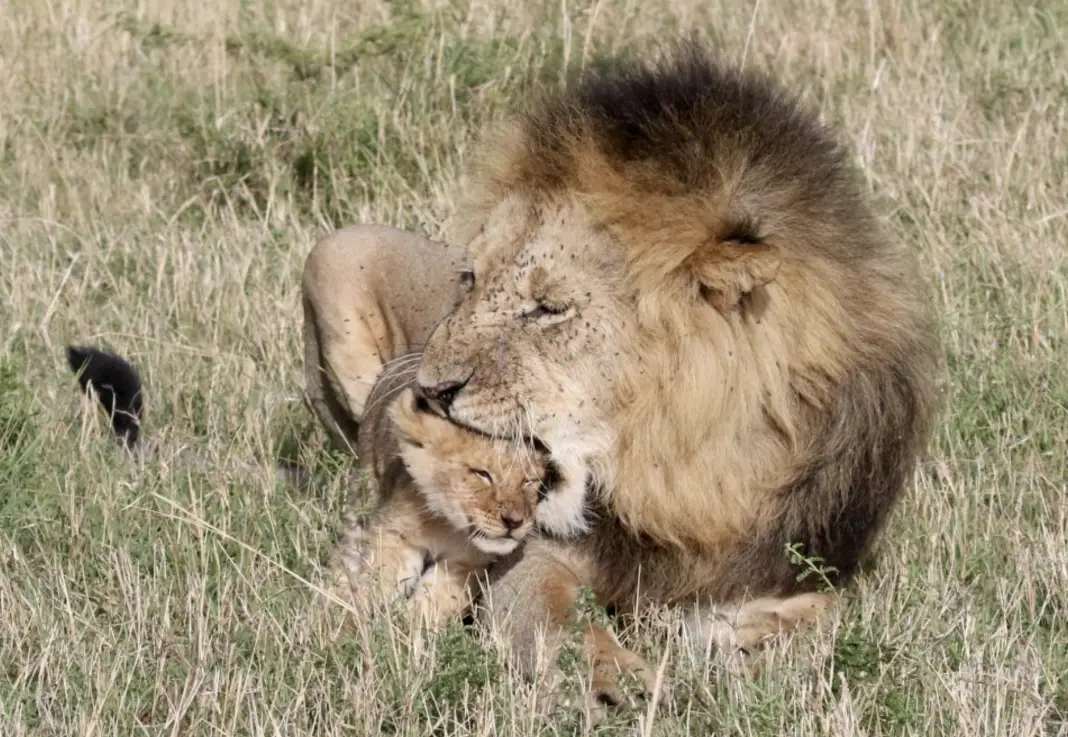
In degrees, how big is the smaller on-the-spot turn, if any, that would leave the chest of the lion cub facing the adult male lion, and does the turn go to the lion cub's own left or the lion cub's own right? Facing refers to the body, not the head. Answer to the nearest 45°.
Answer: approximately 45° to the lion cub's own left

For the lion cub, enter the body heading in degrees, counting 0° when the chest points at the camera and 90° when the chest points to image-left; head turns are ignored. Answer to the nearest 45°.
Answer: approximately 315°

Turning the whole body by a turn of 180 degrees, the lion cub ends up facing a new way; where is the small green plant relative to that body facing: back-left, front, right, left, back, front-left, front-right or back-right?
back-right

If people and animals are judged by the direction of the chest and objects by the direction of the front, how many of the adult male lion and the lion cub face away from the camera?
0
